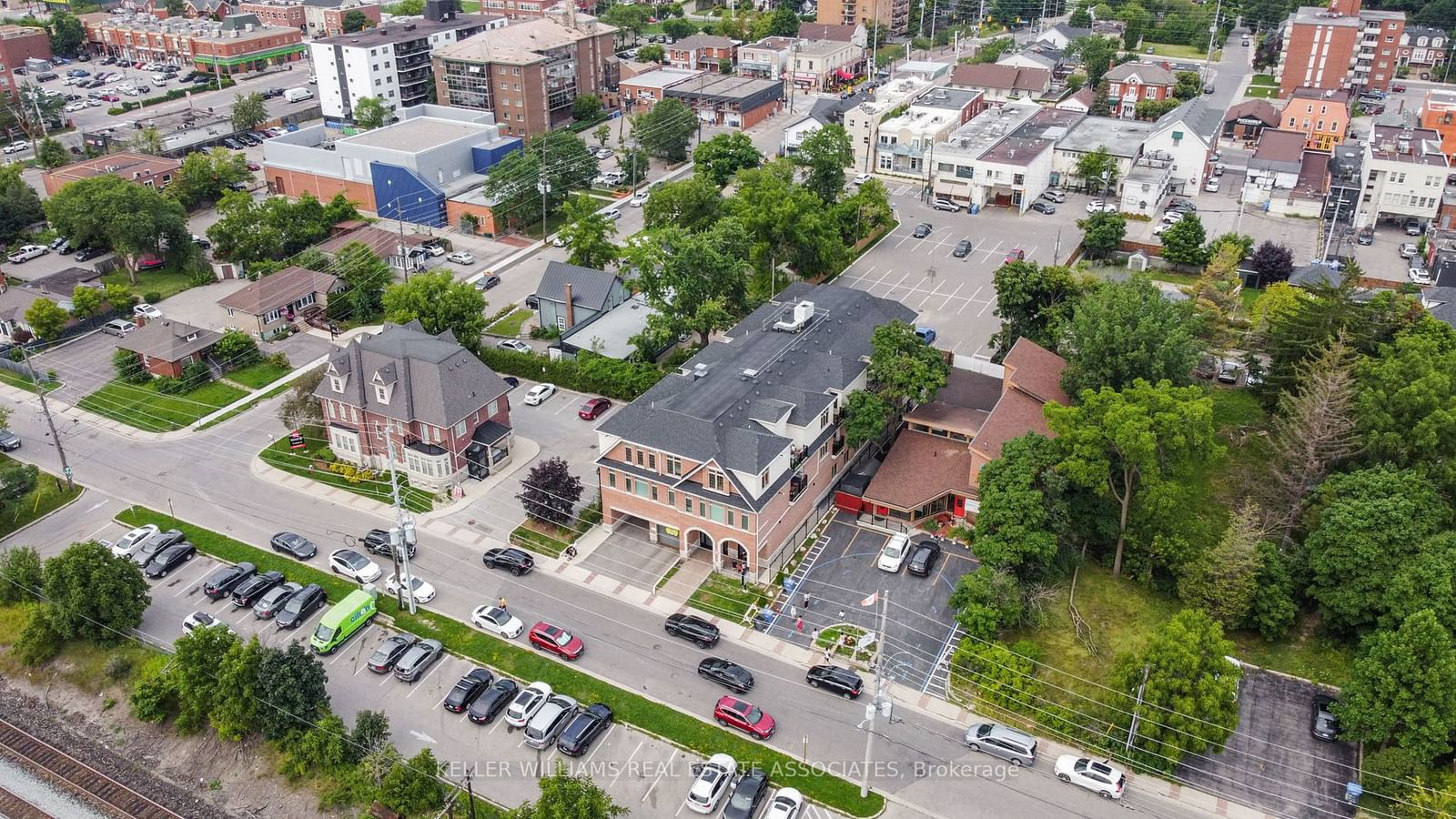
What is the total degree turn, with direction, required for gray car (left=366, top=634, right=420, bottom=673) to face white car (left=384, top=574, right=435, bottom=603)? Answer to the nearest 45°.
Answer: approximately 45° to its left

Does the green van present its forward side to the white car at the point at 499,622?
no

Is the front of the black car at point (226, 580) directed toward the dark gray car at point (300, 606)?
no

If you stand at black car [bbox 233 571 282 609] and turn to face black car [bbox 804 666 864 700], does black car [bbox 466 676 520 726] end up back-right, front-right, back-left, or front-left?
front-right

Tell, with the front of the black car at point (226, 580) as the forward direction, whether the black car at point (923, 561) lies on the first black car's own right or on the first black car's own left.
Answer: on the first black car's own right

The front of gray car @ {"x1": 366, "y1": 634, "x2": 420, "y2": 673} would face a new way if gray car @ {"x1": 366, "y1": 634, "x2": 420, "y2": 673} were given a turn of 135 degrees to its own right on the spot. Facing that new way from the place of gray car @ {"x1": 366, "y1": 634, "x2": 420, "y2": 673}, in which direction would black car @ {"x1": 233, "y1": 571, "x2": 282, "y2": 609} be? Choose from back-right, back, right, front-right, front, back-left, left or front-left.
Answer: back-right

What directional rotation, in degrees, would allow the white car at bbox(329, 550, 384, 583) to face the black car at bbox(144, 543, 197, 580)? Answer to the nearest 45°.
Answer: approximately 180°

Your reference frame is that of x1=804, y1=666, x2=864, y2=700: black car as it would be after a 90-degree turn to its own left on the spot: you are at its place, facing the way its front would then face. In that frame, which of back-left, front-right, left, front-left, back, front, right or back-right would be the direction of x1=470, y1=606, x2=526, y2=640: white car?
front-right

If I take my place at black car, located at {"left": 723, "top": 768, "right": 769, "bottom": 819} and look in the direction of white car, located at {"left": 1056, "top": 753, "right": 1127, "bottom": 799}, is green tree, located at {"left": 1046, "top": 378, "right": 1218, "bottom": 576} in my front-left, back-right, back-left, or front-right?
front-left

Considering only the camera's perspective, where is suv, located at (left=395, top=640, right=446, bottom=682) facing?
facing away from the viewer and to the right of the viewer

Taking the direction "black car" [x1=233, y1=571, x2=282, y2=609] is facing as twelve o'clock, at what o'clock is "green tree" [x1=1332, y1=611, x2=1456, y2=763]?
The green tree is roughly at 3 o'clock from the black car.

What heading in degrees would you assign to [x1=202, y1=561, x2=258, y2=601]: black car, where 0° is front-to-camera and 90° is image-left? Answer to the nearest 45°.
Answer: approximately 225°

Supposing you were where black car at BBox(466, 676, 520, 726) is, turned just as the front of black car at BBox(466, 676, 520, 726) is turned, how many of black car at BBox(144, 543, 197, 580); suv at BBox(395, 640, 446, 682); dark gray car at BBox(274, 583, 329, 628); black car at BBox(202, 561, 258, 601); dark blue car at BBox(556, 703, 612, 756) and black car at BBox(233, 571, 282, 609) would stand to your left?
5

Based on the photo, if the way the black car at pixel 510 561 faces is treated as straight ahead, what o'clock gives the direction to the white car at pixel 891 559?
The white car is roughly at 5 o'clock from the black car.

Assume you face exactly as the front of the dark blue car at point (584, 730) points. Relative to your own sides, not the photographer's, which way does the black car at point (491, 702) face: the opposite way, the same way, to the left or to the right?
the same way

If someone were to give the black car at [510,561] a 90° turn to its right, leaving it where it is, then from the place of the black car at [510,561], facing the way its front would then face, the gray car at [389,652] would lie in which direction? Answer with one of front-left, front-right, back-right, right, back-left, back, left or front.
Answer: back

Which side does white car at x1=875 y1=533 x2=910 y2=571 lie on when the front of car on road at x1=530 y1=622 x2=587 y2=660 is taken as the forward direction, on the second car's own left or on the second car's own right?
on the second car's own left

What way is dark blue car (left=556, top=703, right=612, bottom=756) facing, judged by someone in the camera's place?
facing away from the viewer and to the right of the viewer

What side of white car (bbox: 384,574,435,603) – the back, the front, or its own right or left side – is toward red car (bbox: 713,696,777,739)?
front

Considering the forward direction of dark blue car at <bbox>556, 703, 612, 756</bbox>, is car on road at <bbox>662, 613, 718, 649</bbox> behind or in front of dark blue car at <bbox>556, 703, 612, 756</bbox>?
in front

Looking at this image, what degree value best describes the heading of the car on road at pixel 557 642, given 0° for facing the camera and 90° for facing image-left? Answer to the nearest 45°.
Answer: approximately 315°

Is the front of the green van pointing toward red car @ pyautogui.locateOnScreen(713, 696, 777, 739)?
no
